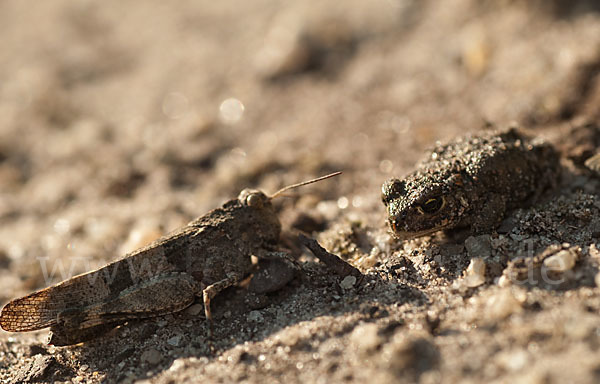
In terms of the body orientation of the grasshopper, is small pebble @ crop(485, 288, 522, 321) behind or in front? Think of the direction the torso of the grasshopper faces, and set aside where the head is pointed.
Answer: in front

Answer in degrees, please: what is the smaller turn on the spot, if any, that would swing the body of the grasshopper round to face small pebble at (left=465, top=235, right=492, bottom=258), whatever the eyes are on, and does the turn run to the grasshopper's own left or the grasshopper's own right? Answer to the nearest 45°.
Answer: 0° — it already faces it

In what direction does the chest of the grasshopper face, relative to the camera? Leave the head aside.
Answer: to the viewer's right

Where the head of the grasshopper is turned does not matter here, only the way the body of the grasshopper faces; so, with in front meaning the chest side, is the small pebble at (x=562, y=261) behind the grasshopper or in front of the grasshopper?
in front

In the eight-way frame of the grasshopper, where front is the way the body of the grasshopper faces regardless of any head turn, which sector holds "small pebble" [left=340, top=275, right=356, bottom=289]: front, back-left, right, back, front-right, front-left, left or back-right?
front

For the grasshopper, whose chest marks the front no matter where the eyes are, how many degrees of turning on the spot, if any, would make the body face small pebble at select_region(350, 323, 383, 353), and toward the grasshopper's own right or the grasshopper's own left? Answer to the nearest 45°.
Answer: approximately 45° to the grasshopper's own right
